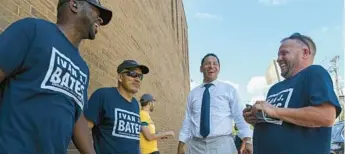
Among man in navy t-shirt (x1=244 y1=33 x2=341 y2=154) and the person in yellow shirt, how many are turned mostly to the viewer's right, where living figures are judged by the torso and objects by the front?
1

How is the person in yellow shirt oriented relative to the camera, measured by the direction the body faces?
to the viewer's right

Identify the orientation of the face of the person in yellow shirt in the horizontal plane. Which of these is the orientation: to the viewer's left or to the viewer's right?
to the viewer's right

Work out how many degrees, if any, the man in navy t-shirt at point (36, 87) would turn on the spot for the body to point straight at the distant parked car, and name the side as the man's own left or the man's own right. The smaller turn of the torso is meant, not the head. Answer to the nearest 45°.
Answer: approximately 90° to the man's own left

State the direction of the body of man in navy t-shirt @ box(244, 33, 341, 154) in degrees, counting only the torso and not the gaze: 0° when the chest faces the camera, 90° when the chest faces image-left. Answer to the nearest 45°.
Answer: approximately 45°

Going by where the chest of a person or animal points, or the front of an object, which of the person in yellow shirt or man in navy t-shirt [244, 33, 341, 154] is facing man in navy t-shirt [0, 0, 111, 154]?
man in navy t-shirt [244, 33, 341, 154]

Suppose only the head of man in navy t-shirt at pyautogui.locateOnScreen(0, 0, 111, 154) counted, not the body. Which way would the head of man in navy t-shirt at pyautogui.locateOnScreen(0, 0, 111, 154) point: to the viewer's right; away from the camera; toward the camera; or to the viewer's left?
to the viewer's right

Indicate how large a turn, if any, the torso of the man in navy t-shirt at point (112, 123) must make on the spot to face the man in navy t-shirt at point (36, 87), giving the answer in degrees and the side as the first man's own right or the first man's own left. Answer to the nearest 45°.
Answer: approximately 45° to the first man's own right
